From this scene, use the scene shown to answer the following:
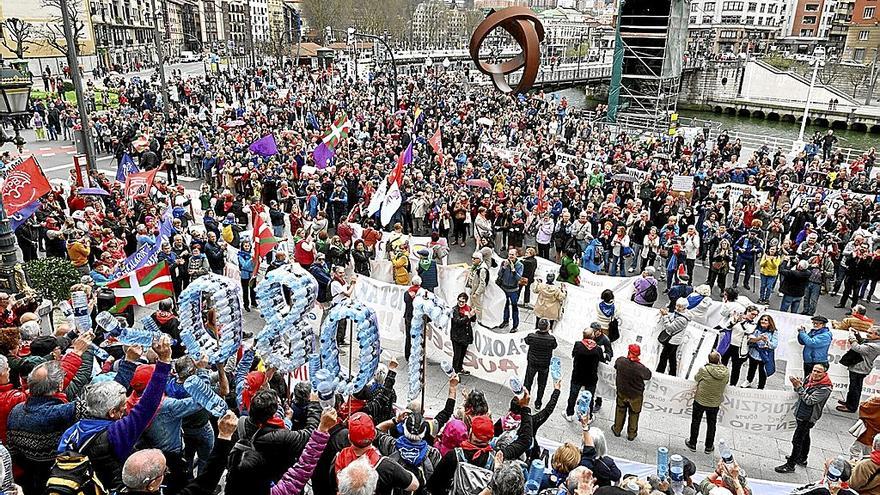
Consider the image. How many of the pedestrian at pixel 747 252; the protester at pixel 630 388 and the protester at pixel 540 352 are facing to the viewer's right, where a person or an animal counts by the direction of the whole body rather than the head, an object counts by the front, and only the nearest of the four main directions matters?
0

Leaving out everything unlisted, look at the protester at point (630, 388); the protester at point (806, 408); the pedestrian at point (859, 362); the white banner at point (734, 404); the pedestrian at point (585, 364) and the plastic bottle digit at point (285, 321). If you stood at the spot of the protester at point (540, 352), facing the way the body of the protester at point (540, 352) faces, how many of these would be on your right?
5

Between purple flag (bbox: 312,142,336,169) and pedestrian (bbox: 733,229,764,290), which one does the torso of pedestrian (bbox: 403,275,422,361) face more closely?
the pedestrian

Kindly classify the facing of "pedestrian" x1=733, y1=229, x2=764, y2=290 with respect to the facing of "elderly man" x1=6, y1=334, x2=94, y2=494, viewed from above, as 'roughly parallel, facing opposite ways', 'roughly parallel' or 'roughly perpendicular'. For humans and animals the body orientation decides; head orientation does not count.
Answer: roughly parallel, facing opposite ways

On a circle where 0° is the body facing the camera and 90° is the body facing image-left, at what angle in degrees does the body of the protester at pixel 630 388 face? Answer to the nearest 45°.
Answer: approximately 180°

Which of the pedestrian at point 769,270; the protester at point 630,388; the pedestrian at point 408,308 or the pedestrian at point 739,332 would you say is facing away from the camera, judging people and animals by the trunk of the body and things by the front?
the protester

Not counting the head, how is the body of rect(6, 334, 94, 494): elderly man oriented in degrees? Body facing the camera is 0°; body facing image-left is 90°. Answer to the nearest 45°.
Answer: approximately 225°

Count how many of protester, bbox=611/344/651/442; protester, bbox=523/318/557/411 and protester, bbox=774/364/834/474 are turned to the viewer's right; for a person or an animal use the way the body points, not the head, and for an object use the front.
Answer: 0

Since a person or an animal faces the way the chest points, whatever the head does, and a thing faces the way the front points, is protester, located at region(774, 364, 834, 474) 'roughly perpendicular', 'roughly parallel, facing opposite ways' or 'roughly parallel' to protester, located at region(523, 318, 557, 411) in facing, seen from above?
roughly perpendicular

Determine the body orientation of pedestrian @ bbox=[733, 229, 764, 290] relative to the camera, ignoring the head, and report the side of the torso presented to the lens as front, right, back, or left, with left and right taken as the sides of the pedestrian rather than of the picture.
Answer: front

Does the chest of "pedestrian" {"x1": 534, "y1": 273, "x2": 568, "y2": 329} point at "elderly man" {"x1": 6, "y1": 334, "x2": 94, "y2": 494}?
no

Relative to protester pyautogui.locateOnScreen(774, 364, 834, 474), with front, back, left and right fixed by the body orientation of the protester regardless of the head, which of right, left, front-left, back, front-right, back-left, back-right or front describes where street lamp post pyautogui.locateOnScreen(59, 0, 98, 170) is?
front-right

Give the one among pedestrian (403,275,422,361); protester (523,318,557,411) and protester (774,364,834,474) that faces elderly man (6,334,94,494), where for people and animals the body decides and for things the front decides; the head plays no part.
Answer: protester (774,364,834,474)

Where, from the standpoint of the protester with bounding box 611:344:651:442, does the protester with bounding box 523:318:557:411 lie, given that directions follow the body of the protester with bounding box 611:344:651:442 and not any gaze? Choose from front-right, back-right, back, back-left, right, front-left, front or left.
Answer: left

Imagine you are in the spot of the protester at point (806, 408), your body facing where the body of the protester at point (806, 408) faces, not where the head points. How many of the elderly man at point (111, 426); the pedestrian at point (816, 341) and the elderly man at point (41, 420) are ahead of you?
2

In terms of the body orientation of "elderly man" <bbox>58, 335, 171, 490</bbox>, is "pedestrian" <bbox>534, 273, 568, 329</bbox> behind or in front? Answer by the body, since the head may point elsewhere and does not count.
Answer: in front

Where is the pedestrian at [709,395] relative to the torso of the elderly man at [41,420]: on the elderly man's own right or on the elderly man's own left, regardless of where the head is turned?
on the elderly man's own right

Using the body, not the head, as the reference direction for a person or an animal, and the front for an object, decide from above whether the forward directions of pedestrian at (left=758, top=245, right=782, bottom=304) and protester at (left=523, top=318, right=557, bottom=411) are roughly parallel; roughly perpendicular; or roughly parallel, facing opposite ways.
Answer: roughly parallel, facing opposite ways
